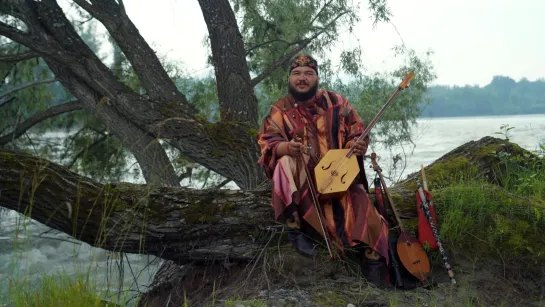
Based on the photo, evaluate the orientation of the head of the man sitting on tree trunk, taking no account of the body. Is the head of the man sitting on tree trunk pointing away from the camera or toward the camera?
toward the camera

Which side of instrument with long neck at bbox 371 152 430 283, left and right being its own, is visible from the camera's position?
front

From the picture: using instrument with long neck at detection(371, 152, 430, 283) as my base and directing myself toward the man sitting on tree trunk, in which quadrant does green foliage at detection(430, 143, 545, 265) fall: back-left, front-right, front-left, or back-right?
back-right

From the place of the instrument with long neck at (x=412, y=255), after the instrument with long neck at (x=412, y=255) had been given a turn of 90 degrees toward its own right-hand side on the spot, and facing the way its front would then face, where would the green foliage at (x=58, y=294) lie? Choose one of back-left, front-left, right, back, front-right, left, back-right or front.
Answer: front-left
